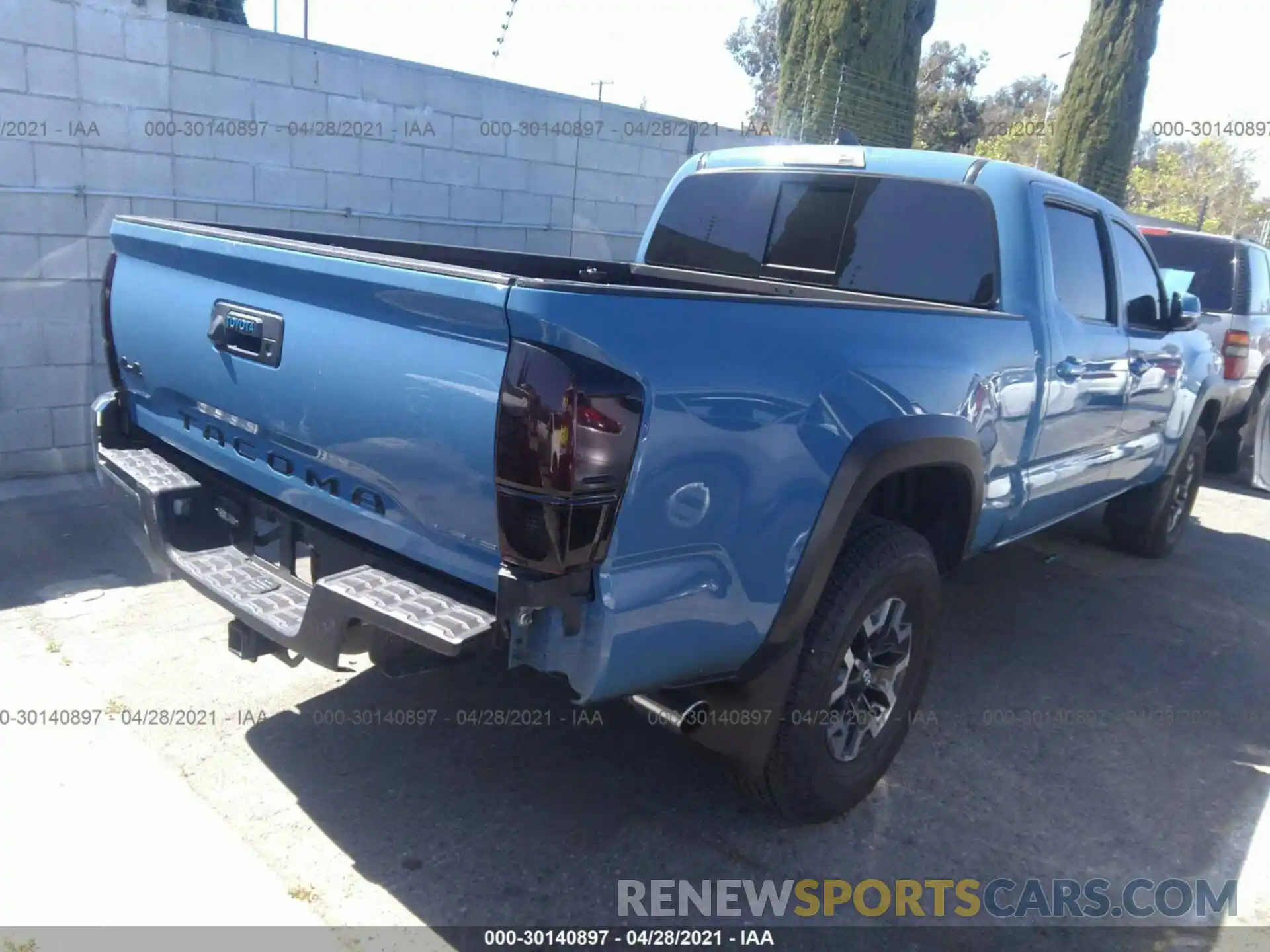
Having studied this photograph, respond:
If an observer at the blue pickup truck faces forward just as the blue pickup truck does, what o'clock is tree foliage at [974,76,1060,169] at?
The tree foliage is roughly at 11 o'clock from the blue pickup truck.

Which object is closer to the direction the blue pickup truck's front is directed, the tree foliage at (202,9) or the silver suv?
the silver suv

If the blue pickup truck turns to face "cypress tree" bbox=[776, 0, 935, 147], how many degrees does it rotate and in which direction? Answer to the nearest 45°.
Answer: approximately 45° to its left

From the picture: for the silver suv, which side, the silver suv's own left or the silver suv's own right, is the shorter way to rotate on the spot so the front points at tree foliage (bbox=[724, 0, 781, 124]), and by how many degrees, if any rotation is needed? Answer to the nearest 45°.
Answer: approximately 90° to the silver suv's own left

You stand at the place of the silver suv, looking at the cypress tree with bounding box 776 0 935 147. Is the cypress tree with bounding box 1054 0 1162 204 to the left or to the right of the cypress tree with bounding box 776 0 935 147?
right

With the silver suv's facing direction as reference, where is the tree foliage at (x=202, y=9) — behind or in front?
behind

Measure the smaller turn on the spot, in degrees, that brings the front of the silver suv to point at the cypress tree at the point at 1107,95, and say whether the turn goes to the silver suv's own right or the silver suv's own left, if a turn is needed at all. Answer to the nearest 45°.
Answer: approximately 45° to the silver suv's own left

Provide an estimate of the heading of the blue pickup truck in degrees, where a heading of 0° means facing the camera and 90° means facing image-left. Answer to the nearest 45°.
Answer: approximately 225°

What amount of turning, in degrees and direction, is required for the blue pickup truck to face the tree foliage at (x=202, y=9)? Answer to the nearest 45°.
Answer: approximately 90° to its left

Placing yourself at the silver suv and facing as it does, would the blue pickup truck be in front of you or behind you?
behind

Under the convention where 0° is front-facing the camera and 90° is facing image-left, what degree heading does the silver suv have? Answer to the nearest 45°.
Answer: approximately 225°
